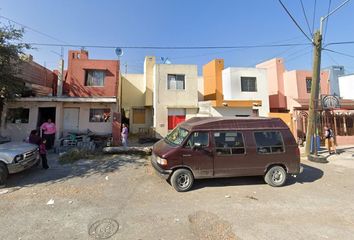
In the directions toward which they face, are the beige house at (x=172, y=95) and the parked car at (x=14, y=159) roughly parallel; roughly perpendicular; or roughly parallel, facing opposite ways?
roughly perpendicular

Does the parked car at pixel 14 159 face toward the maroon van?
yes

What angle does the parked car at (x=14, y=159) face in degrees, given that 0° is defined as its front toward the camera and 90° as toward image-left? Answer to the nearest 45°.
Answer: approximately 315°

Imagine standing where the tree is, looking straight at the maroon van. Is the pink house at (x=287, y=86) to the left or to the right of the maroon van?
left

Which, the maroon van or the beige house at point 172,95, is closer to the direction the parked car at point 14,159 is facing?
the maroon van

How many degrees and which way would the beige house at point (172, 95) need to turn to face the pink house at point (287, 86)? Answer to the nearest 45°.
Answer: approximately 90° to its left

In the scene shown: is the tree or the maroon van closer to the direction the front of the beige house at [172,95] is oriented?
the maroon van

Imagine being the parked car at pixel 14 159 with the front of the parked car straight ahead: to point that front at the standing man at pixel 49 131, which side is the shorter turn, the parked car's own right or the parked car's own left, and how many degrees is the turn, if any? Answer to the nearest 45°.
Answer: approximately 135° to the parked car's own left
